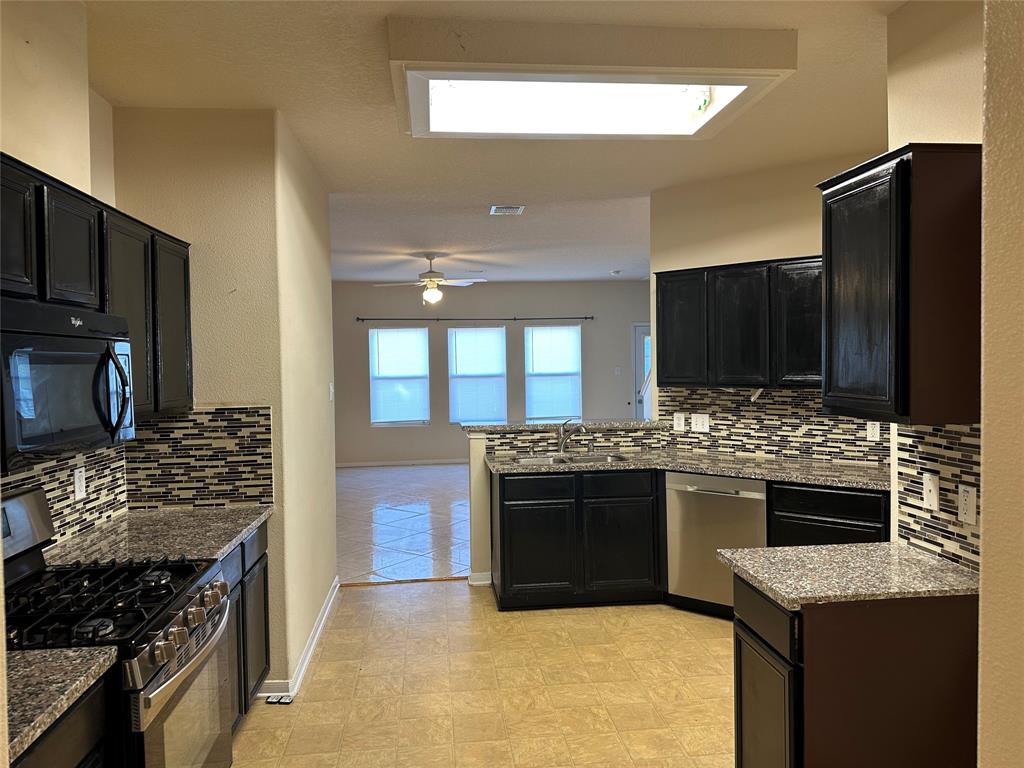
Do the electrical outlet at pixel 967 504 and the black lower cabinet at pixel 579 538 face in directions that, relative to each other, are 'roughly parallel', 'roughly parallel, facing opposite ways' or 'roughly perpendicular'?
roughly perpendicular

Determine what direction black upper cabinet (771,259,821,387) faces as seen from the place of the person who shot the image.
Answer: facing the viewer

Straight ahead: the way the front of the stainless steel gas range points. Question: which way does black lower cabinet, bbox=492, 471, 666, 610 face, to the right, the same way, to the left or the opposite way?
to the right

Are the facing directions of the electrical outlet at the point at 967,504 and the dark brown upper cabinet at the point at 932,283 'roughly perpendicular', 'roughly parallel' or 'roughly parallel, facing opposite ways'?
roughly parallel

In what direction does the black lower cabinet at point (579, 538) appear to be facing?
toward the camera

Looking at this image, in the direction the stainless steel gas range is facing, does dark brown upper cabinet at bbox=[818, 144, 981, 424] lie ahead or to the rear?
ahead

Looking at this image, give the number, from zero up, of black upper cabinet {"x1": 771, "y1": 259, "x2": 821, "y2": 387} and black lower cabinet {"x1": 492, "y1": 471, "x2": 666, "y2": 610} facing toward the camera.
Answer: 2

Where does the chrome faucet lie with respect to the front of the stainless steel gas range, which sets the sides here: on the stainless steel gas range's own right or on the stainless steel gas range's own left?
on the stainless steel gas range's own left

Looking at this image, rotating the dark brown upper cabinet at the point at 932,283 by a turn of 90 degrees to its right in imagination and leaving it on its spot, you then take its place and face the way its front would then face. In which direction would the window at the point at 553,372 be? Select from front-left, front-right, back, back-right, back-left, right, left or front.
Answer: front

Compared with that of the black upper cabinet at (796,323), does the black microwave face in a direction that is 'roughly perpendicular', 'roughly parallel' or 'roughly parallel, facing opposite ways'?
roughly perpendicular

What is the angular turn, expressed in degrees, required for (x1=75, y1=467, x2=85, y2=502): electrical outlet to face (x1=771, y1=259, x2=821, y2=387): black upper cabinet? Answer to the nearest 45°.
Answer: approximately 45° to its left

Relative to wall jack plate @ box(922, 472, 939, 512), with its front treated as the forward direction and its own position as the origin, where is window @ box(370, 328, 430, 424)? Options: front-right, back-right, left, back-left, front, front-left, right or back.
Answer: right

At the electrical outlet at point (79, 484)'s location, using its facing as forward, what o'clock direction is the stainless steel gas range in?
The stainless steel gas range is roughly at 1 o'clock from the electrical outlet.

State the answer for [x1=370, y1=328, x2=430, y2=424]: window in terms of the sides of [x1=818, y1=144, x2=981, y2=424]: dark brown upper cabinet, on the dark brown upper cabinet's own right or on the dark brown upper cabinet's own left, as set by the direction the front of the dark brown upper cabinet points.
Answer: on the dark brown upper cabinet's own right

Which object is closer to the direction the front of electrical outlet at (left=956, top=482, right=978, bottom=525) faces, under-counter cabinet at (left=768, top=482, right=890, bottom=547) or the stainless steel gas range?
the stainless steel gas range

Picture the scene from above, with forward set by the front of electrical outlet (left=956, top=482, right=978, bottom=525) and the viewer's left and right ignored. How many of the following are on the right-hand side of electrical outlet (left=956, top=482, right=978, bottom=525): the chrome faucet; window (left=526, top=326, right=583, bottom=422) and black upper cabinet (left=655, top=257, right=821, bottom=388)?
3

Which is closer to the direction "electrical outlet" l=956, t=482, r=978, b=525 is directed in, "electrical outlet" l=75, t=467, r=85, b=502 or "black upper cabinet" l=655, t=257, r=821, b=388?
the electrical outlet

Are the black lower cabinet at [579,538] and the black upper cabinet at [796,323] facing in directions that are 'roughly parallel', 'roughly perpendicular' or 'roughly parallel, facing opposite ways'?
roughly parallel
